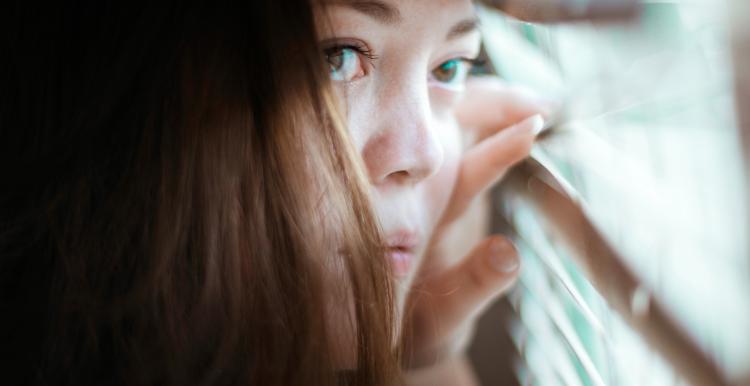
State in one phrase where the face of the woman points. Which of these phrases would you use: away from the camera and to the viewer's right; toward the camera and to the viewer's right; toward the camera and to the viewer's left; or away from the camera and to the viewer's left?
toward the camera and to the viewer's right
